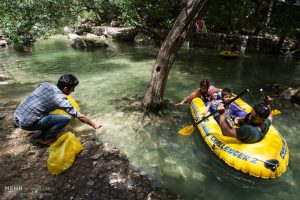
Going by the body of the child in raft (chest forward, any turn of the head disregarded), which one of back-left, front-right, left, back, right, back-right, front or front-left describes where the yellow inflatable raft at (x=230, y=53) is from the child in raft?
back-left

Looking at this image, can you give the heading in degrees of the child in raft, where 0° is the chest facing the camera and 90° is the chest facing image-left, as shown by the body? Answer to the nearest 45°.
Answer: approximately 315°

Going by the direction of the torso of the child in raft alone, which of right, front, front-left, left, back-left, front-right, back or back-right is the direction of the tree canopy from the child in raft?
back

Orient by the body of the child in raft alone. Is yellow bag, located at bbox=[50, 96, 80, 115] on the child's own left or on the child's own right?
on the child's own right
